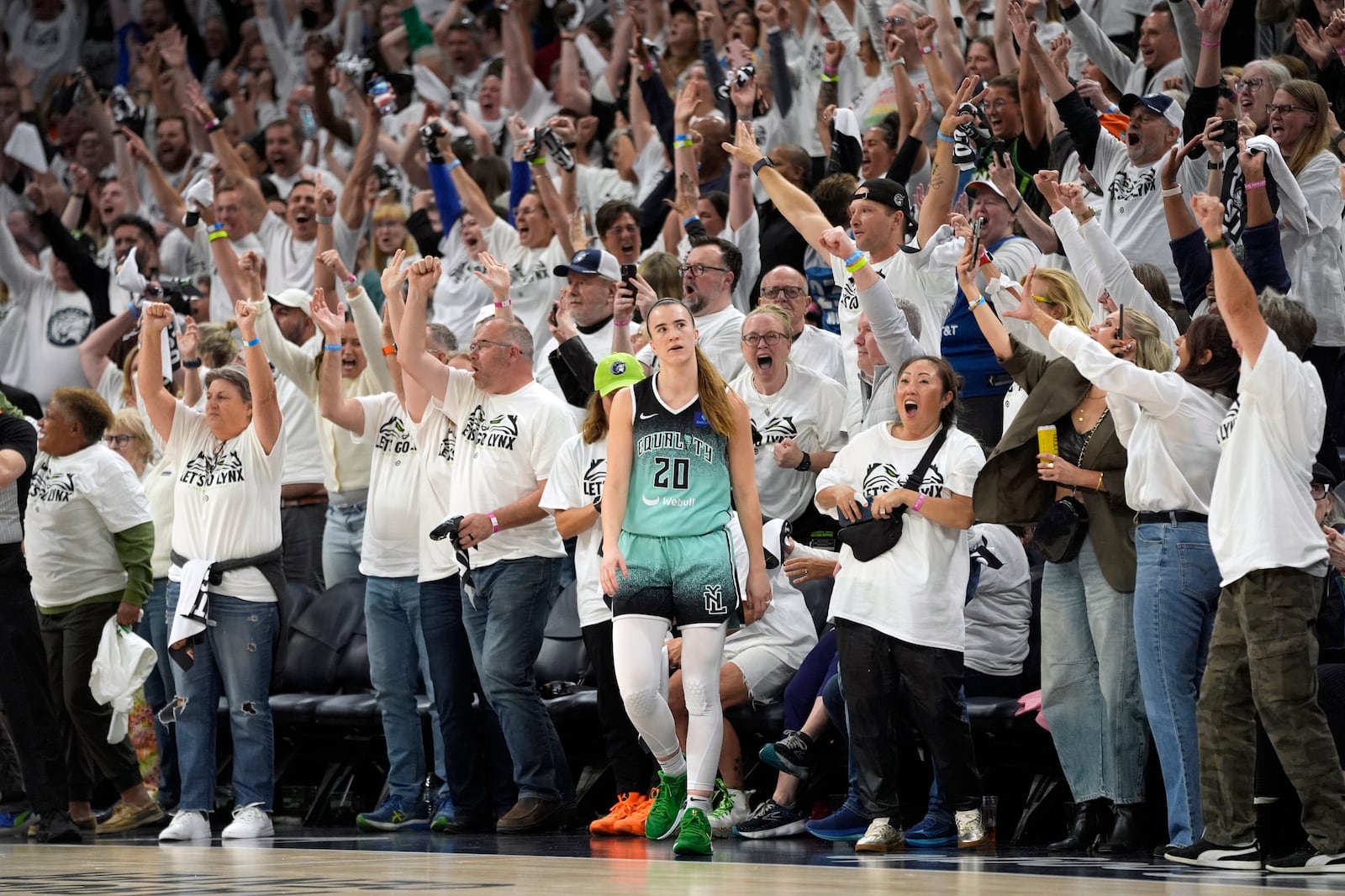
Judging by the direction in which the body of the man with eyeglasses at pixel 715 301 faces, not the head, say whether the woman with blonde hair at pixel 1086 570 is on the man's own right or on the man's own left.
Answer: on the man's own left

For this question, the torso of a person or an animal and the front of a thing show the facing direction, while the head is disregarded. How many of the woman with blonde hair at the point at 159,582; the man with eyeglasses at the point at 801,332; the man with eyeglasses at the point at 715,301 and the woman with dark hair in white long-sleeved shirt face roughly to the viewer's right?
0

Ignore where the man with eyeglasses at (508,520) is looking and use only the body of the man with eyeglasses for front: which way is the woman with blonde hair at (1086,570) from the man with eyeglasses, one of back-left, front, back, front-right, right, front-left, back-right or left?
left

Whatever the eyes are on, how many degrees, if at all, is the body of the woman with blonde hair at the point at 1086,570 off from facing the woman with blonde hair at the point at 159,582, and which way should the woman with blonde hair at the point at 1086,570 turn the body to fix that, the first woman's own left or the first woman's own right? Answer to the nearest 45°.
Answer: approximately 45° to the first woman's own right

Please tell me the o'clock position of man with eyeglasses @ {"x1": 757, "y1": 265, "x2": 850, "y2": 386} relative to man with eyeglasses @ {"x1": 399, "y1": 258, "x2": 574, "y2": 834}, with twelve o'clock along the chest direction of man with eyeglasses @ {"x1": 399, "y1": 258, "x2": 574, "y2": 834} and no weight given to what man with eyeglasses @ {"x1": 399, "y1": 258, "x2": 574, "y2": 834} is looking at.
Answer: man with eyeglasses @ {"x1": 757, "y1": 265, "x2": 850, "y2": 386} is roughly at 7 o'clock from man with eyeglasses @ {"x1": 399, "y1": 258, "x2": 574, "y2": 834}.

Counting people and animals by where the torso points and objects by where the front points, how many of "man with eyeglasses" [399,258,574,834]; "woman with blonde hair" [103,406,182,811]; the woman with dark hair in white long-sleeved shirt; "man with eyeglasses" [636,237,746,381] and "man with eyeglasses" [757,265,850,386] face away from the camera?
0

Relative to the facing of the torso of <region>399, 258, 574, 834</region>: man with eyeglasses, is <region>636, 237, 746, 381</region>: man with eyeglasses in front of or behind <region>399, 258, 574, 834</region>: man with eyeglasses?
behind

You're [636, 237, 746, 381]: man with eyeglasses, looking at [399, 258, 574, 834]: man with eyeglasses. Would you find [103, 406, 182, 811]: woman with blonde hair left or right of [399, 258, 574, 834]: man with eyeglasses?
right

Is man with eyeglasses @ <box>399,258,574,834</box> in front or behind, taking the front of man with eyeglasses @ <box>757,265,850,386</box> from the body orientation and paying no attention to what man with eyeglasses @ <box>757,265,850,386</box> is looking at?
in front

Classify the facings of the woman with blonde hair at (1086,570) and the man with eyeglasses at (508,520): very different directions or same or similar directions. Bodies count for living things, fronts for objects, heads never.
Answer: same or similar directions

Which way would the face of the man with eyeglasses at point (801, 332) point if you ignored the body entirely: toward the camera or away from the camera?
toward the camera

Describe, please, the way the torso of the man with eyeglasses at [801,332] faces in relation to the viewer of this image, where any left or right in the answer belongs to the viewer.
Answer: facing the viewer and to the left of the viewer

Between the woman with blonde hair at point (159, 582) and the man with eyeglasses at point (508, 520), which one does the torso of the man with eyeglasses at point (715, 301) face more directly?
the man with eyeglasses

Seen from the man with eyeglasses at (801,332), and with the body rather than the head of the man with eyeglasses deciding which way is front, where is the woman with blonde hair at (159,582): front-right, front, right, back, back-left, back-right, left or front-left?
front-right

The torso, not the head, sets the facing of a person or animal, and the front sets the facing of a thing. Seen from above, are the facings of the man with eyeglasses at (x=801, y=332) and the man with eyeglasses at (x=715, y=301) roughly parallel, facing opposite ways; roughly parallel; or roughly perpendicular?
roughly parallel

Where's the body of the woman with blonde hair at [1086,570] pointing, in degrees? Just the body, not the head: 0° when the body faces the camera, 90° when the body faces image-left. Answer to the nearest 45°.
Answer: approximately 45°

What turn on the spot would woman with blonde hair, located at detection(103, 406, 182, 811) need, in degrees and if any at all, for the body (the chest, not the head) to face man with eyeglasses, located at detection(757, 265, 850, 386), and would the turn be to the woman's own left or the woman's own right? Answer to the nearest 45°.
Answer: approximately 90° to the woman's own left
